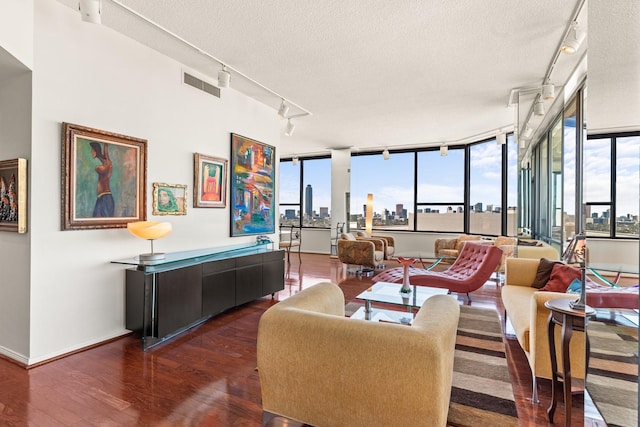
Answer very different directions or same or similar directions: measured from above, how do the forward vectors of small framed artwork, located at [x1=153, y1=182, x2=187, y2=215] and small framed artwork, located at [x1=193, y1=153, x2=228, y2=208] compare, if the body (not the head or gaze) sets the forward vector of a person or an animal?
same or similar directions

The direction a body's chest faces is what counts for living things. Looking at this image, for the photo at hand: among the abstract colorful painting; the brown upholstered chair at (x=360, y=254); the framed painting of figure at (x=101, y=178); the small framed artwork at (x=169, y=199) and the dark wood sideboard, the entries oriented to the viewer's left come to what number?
0

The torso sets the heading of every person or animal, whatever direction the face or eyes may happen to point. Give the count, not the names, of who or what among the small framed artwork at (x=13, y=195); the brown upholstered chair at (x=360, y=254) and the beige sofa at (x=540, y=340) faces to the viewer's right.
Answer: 1

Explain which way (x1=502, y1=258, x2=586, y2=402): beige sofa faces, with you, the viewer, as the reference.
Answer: facing to the left of the viewer

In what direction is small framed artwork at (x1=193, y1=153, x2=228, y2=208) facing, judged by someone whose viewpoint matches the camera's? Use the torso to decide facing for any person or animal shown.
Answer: facing the viewer and to the right of the viewer

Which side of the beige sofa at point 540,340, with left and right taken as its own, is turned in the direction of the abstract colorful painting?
front

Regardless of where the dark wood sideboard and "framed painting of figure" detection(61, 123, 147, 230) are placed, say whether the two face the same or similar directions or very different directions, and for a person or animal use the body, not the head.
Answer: same or similar directions
